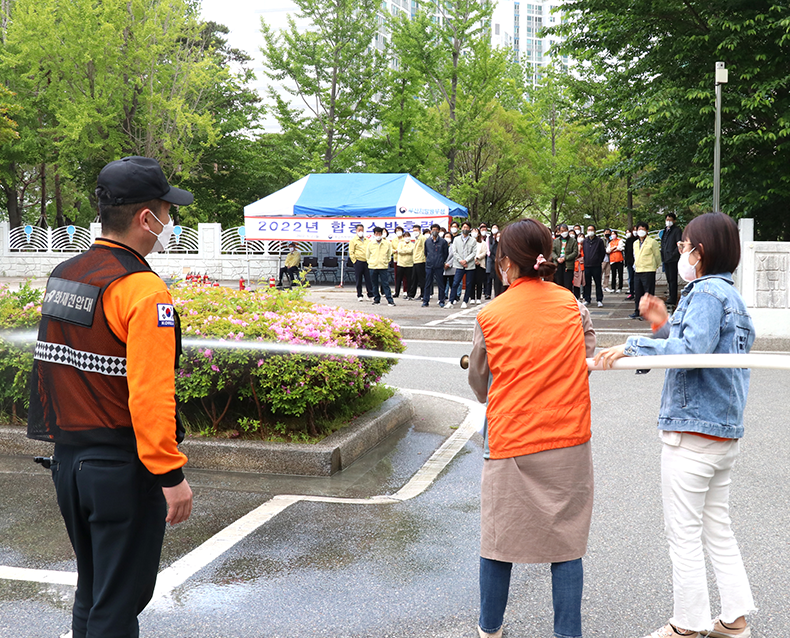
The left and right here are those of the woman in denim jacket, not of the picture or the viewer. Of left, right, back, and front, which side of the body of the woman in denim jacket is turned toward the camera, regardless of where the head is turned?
left

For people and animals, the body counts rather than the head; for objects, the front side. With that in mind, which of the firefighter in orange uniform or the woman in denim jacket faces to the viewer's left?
the woman in denim jacket

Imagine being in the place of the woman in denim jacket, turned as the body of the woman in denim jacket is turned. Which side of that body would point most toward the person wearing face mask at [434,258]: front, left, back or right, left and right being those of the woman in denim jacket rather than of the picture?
right

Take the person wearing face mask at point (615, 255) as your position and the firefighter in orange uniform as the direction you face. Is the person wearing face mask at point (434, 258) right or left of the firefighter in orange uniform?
right

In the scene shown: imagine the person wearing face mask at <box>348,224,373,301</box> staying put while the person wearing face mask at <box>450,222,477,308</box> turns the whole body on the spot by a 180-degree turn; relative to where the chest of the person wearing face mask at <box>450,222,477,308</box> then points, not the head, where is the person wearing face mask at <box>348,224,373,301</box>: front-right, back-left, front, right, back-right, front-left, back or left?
front-left

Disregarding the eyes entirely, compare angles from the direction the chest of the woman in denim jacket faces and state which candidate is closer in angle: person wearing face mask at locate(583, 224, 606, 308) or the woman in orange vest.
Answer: the woman in orange vest

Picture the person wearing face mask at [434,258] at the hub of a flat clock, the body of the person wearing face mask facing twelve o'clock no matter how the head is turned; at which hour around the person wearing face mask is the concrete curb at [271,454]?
The concrete curb is roughly at 12 o'clock from the person wearing face mask.

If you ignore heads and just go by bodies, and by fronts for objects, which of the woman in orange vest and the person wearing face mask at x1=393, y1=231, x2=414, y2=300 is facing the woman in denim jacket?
the person wearing face mask

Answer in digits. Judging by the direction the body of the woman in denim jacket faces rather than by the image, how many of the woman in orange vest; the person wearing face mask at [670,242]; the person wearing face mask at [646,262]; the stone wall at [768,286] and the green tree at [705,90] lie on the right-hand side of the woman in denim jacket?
4
